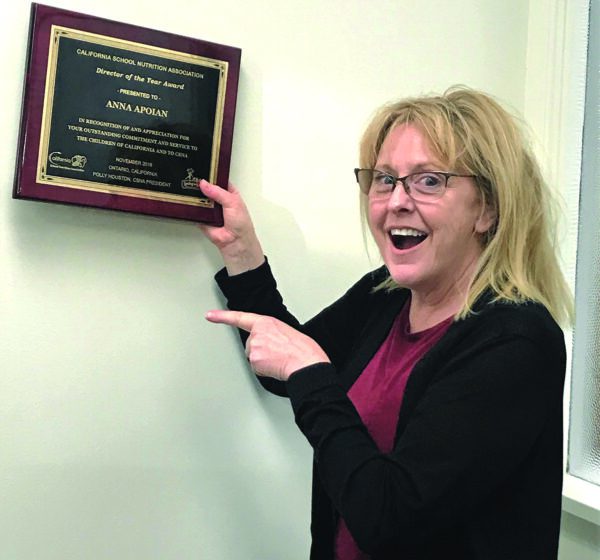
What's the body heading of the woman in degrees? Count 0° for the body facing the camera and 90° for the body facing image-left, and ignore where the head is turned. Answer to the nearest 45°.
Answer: approximately 45°
